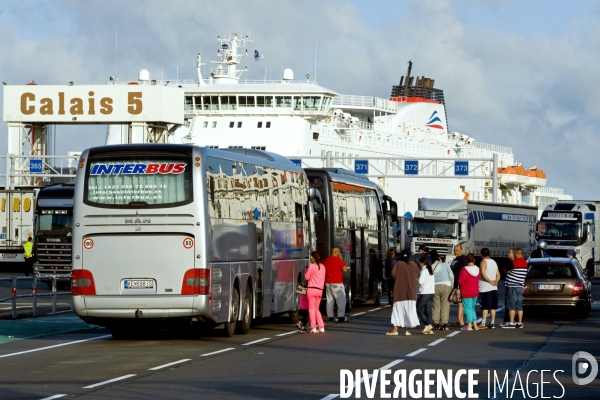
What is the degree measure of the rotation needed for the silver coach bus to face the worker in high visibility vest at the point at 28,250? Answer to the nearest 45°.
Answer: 0° — it already faces them

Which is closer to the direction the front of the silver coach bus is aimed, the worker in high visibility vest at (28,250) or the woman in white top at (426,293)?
the worker in high visibility vest

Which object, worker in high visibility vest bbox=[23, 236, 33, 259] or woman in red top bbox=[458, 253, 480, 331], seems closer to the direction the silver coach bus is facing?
the worker in high visibility vest

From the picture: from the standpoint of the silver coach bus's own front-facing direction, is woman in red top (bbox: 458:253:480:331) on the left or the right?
on its right

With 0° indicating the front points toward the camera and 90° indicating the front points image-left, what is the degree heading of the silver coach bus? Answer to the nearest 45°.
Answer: approximately 180°
